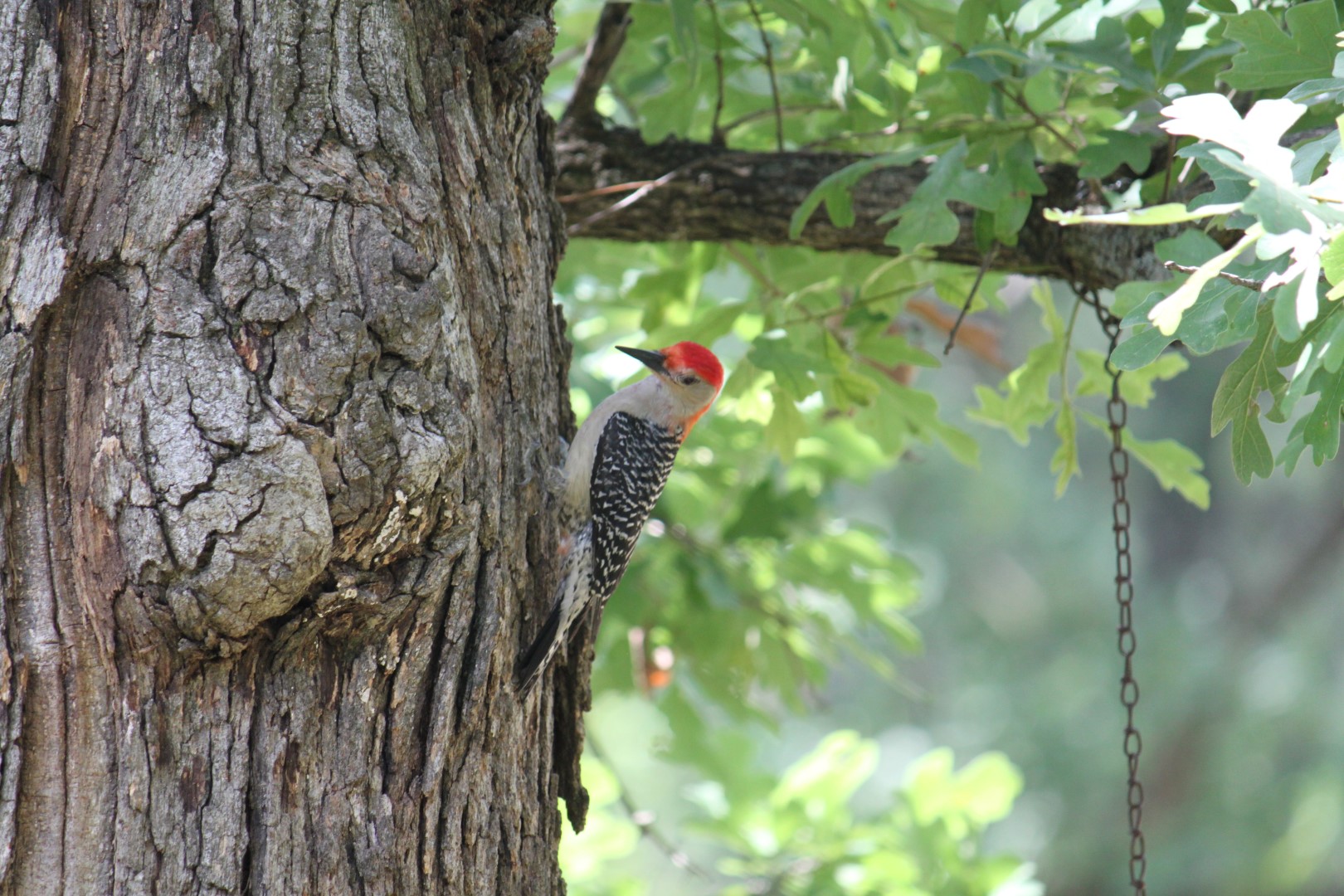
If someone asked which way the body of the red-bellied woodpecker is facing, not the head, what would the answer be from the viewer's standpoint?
to the viewer's left
